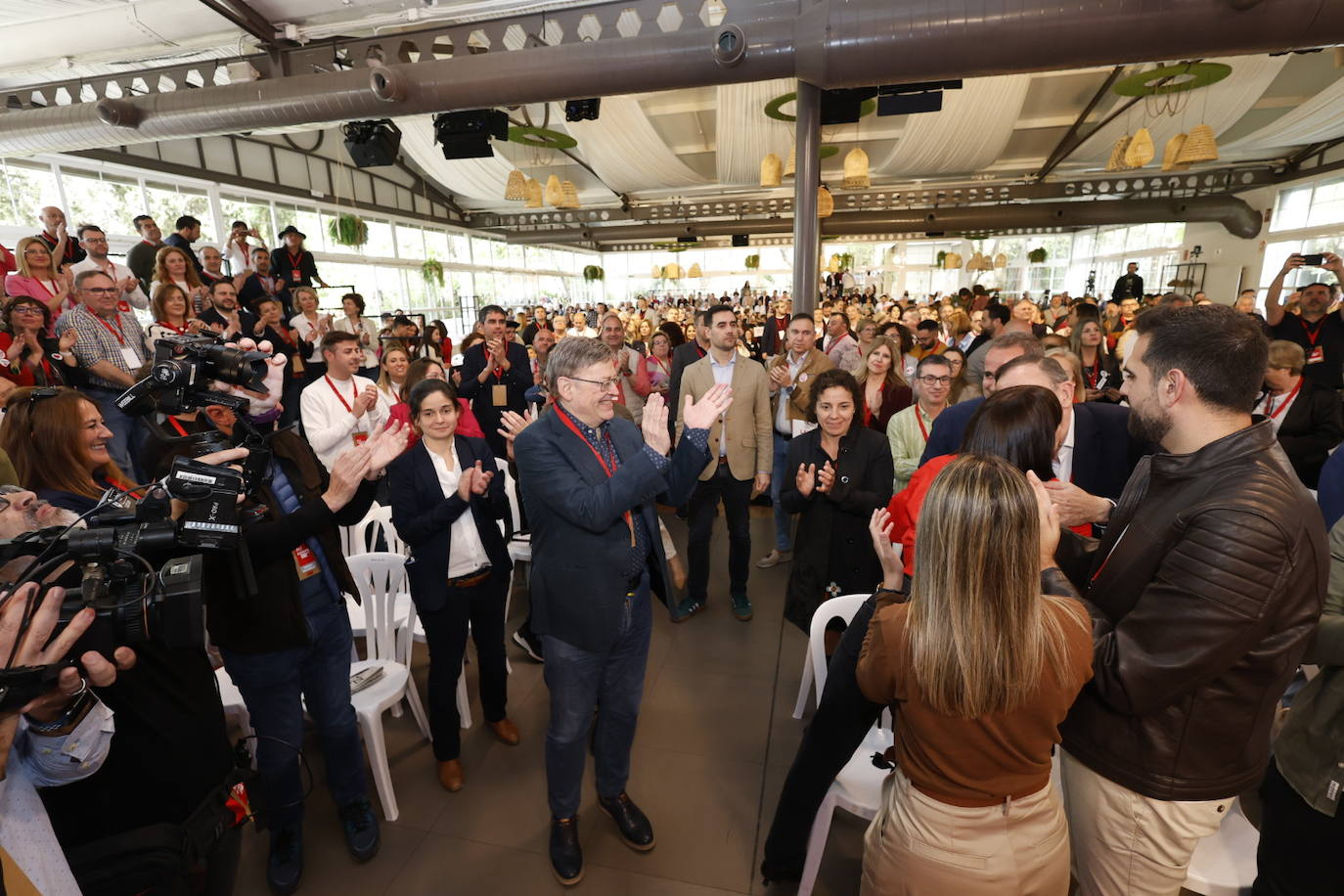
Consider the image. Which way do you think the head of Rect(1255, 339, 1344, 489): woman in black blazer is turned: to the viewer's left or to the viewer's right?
to the viewer's left

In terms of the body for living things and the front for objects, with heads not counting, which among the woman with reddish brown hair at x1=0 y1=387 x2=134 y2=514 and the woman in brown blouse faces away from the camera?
the woman in brown blouse

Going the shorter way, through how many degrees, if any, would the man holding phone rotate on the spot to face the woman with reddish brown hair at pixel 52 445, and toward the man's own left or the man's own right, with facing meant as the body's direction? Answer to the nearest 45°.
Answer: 0° — they already face them

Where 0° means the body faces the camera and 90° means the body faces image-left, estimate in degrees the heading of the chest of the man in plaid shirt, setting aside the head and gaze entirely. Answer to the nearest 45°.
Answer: approximately 315°

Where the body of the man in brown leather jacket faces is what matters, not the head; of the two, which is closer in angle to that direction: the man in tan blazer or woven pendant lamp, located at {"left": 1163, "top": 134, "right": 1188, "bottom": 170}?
the man in tan blazer

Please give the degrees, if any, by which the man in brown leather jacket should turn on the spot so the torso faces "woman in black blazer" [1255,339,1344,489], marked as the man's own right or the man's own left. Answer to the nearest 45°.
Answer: approximately 90° to the man's own right

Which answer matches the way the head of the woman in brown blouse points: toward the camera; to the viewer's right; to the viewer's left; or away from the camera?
away from the camera

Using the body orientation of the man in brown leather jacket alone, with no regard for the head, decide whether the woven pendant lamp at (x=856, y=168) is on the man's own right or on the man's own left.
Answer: on the man's own right

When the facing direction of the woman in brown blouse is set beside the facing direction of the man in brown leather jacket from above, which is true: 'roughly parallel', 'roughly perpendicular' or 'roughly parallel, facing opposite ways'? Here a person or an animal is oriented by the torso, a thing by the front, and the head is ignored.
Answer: roughly perpendicular

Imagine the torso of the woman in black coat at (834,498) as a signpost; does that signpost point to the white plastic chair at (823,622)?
yes

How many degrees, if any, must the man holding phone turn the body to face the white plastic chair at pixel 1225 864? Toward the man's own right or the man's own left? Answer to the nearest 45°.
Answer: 0° — they already face it

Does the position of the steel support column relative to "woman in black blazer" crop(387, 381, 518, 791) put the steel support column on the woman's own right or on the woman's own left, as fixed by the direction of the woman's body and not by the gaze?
on the woman's own left

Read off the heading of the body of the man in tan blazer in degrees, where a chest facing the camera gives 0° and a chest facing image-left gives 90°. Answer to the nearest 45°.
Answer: approximately 0°
